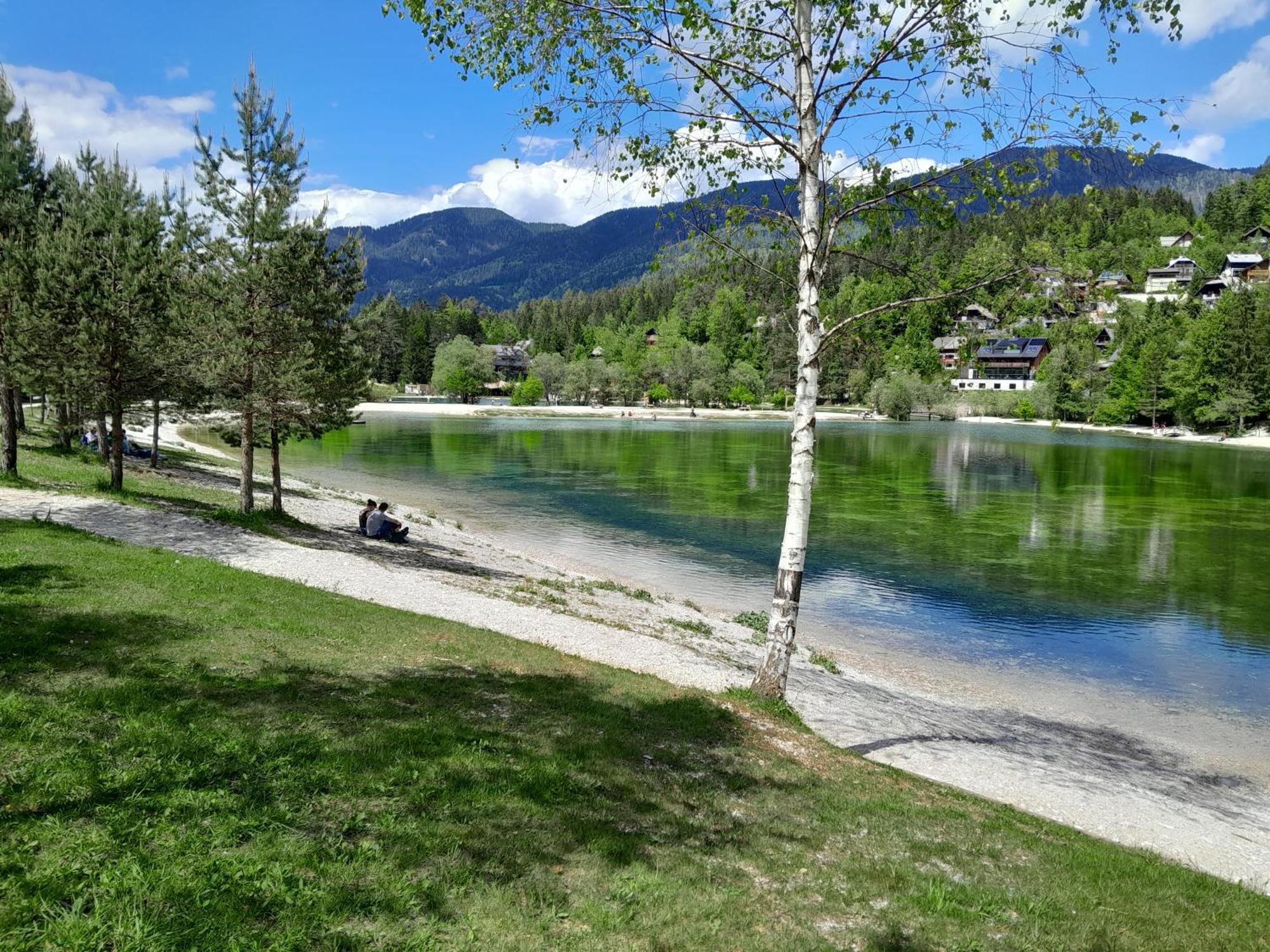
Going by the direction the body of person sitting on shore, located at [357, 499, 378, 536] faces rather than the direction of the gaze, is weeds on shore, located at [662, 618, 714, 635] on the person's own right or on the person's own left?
on the person's own right

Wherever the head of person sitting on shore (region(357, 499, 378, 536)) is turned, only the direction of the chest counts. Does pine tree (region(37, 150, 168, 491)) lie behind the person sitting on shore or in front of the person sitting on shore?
behind

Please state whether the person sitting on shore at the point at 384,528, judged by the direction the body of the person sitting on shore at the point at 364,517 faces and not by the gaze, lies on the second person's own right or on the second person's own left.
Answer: on the second person's own right

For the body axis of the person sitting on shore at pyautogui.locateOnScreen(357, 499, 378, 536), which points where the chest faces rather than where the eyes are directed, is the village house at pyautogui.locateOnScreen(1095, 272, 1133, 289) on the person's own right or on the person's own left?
on the person's own right

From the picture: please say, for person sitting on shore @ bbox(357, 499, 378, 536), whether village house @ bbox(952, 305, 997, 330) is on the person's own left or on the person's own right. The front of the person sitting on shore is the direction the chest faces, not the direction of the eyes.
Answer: on the person's own right
